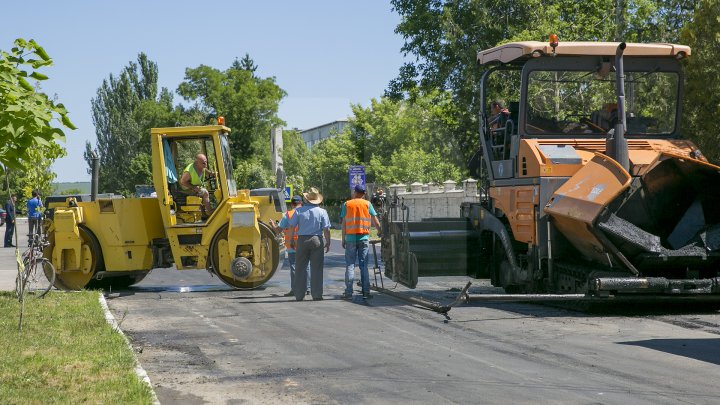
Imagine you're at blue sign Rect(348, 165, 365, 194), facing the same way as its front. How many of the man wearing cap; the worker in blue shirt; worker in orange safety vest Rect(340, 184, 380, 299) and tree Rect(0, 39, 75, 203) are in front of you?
4

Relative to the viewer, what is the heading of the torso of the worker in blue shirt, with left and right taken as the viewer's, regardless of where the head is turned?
facing away from the viewer

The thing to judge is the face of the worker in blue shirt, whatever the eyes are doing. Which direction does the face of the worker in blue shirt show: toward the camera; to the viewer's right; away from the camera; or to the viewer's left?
away from the camera

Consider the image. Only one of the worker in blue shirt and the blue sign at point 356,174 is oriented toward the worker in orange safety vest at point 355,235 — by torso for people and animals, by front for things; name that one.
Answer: the blue sign

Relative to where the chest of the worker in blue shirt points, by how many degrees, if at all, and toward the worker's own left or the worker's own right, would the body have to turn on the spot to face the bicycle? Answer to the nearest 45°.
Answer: approximately 90° to the worker's own left

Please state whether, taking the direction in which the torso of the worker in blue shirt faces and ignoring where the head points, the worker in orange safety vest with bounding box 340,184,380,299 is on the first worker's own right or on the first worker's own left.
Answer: on the first worker's own right

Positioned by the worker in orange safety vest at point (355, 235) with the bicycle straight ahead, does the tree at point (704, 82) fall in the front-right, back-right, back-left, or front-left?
back-right
